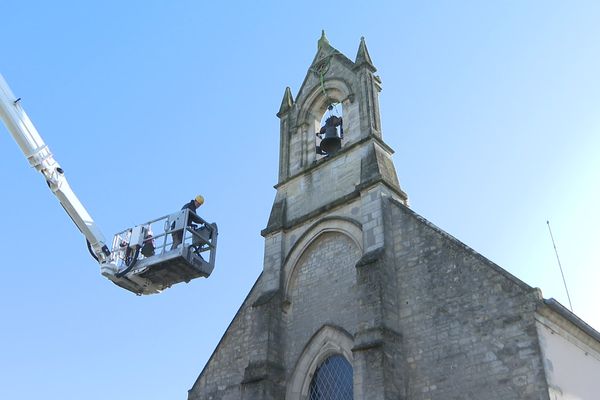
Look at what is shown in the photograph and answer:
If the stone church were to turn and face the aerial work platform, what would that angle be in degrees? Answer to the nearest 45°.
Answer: approximately 45° to its right

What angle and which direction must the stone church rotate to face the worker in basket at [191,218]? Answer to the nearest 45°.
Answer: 0° — it already faces them
